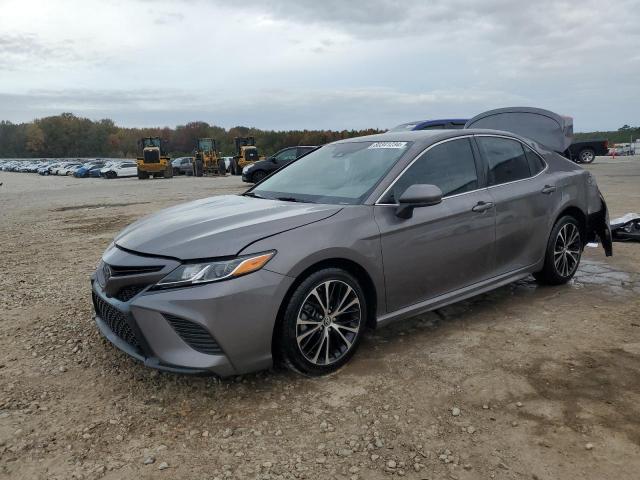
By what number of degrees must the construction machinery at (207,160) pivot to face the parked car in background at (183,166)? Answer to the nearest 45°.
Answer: approximately 135° to its right

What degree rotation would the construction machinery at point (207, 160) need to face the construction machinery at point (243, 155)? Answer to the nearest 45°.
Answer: approximately 45° to its left

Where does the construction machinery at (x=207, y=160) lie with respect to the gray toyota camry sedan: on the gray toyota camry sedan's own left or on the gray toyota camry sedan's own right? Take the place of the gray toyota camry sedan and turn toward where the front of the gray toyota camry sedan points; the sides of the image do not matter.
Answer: on the gray toyota camry sedan's own right

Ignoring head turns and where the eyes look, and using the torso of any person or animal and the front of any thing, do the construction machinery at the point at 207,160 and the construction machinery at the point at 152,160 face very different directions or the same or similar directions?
same or similar directions

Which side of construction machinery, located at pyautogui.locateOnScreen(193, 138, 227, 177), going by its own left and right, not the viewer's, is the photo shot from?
front

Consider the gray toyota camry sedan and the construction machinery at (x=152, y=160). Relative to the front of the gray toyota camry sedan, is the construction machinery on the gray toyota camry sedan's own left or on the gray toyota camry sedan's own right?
on the gray toyota camry sedan's own right

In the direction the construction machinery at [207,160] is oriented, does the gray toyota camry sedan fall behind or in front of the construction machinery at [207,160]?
in front

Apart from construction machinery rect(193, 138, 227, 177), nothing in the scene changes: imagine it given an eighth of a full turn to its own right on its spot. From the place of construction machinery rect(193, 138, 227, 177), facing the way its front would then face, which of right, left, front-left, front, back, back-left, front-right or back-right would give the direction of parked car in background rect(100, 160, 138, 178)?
right

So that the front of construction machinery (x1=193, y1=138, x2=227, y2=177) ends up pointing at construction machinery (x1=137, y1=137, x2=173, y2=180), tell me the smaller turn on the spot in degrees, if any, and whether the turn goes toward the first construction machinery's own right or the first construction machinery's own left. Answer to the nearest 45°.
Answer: approximately 90° to the first construction machinery's own right

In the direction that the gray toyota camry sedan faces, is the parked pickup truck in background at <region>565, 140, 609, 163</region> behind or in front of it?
behind

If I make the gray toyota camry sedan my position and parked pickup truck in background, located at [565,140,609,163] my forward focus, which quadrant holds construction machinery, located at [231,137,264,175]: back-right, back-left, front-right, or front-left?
front-left

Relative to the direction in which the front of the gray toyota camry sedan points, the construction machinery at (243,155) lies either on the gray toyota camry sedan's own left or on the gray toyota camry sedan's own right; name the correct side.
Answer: on the gray toyota camry sedan's own right

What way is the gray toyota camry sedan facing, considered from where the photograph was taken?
facing the viewer and to the left of the viewer

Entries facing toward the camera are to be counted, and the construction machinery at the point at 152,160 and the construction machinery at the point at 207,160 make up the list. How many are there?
1

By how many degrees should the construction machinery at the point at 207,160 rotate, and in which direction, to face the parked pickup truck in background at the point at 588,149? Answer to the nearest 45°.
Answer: approximately 45° to its left
